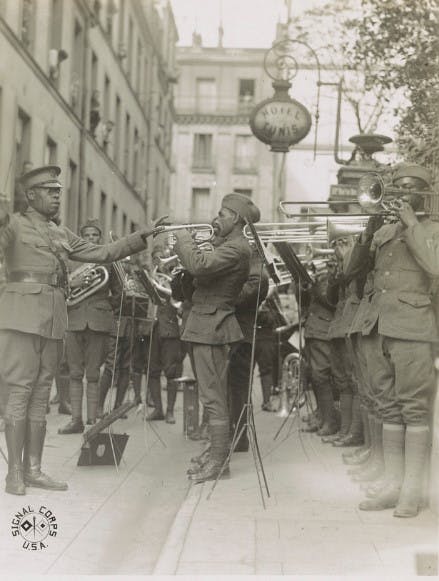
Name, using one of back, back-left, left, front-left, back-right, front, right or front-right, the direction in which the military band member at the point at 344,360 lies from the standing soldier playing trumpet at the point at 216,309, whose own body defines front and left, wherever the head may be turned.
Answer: back-right

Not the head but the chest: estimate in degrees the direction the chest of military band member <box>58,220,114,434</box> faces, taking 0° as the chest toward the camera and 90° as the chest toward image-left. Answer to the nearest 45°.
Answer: approximately 0°

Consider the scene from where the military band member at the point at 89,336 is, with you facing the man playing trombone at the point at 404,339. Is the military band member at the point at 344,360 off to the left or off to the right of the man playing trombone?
left

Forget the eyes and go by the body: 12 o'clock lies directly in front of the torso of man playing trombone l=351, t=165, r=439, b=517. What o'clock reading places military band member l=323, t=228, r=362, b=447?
The military band member is roughly at 4 o'clock from the man playing trombone.

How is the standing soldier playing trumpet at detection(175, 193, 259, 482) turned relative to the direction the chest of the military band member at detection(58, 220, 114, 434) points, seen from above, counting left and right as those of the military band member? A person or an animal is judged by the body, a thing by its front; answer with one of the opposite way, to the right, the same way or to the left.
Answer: to the right

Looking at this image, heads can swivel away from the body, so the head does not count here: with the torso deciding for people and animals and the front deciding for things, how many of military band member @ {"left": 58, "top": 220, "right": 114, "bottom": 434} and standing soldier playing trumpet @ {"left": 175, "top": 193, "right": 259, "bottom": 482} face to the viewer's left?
1

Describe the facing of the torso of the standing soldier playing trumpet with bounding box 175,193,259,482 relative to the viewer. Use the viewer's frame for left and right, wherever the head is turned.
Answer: facing to the left of the viewer

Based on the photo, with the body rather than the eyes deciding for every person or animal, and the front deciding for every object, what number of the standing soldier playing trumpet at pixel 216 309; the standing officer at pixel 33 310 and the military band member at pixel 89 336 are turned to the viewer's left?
1

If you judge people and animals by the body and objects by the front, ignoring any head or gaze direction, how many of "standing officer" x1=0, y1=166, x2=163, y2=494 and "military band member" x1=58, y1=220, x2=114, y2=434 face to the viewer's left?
0

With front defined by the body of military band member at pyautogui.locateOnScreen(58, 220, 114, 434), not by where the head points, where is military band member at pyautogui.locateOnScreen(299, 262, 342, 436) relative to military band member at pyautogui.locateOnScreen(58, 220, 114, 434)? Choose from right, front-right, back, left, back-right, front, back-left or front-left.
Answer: left

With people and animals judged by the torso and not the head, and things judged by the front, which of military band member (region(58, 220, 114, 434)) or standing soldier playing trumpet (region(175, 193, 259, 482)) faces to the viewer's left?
the standing soldier playing trumpet

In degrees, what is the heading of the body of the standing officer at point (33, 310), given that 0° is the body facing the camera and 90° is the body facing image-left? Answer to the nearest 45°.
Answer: approximately 315°
